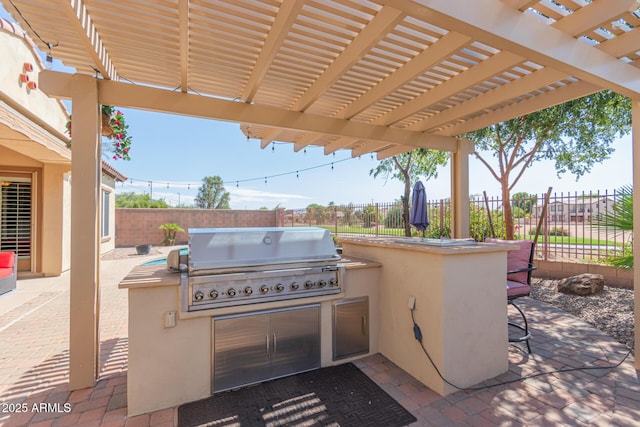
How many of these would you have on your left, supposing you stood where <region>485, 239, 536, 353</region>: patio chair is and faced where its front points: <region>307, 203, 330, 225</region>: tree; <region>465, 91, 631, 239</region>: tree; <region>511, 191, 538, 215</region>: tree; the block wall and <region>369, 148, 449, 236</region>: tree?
0

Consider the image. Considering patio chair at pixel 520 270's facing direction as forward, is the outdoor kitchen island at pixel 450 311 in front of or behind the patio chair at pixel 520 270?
in front

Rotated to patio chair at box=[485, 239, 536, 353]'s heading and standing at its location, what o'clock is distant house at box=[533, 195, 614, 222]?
The distant house is roughly at 5 o'clock from the patio chair.

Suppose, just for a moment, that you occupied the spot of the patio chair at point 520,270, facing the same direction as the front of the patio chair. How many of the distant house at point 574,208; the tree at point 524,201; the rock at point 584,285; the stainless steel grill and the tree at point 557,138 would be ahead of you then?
1

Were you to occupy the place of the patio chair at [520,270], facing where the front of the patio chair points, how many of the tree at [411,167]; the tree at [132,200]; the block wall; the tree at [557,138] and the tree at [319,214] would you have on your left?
0

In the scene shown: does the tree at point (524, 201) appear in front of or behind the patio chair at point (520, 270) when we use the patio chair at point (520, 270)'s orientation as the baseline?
behind

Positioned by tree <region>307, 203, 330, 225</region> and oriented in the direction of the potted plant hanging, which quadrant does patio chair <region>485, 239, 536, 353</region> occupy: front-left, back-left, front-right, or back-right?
front-left

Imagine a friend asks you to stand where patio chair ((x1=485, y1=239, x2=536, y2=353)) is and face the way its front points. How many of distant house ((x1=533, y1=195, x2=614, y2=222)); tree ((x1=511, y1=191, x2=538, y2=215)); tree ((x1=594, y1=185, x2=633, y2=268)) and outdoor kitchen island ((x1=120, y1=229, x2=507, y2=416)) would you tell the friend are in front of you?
1

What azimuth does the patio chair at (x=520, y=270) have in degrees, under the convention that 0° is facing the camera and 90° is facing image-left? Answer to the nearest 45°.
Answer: approximately 45°

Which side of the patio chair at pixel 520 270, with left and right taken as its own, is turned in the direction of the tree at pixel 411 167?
right

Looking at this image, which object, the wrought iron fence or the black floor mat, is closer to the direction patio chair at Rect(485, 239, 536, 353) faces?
the black floor mat

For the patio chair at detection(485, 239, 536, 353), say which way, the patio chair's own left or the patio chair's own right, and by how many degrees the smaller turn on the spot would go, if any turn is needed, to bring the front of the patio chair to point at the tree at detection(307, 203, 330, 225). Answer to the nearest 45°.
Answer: approximately 90° to the patio chair's own right

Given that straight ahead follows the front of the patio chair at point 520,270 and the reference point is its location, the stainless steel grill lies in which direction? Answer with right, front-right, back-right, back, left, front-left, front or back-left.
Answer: front

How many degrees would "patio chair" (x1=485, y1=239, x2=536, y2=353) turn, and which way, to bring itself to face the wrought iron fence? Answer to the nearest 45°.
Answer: approximately 135° to its right

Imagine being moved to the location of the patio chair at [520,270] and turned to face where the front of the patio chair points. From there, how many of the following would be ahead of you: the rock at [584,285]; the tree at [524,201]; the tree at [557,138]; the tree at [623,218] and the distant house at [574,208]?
0

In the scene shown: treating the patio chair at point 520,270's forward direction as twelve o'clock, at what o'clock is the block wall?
The block wall is roughly at 2 o'clock from the patio chair.

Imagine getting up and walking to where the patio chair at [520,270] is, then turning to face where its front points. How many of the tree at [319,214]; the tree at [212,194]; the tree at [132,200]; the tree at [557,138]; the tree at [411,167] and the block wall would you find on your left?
0

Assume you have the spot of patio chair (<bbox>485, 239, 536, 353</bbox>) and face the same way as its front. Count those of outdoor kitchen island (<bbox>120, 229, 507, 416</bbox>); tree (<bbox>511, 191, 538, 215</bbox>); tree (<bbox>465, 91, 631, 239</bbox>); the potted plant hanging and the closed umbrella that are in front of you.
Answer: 3

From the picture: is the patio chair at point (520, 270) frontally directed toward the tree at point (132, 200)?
no
